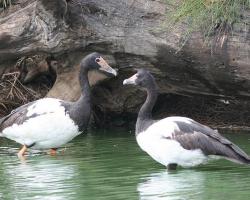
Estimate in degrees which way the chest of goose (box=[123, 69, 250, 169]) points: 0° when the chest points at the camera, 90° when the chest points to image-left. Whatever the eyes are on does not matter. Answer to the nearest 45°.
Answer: approximately 90°

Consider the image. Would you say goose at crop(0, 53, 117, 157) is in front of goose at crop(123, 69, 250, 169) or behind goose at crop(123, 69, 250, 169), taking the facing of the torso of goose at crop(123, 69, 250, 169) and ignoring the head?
in front

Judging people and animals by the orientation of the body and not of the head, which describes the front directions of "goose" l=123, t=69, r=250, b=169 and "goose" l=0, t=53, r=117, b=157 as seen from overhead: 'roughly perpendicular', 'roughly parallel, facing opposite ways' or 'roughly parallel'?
roughly parallel, facing opposite ways

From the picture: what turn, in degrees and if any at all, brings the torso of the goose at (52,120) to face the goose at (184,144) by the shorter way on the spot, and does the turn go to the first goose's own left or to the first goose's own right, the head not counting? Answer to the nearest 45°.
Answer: approximately 45° to the first goose's own right

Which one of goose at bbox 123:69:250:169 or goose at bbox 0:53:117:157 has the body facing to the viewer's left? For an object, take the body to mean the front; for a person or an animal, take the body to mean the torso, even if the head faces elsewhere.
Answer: goose at bbox 123:69:250:169

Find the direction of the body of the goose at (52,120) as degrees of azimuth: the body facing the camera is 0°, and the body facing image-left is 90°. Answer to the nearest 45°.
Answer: approximately 270°

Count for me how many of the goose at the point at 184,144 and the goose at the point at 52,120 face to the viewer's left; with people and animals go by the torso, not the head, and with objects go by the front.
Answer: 1
